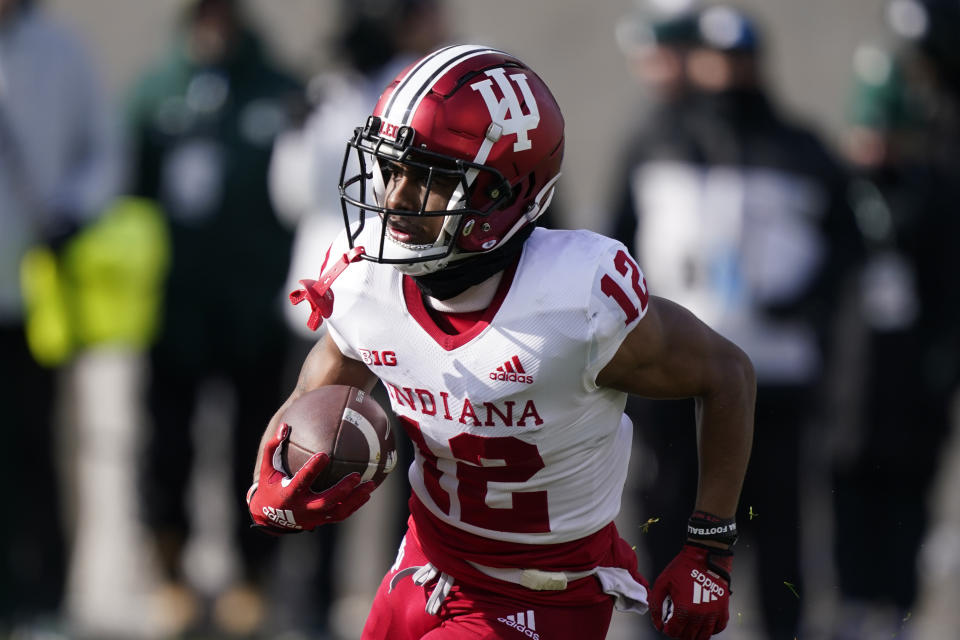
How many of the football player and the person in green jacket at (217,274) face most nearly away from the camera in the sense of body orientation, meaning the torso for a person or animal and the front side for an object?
0

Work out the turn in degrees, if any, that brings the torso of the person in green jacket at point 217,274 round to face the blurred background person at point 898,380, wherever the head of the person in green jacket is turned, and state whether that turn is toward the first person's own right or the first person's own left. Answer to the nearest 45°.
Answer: approximately 90° to the first person's own left

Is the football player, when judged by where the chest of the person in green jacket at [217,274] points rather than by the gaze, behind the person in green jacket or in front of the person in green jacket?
in front

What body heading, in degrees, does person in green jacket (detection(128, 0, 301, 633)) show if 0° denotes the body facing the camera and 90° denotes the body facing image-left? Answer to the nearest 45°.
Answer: approximately 0°

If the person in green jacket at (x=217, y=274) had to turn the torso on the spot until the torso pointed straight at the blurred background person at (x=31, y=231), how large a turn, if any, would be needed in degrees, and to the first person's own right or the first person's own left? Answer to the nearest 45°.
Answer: approximately 90° to the first person's own right

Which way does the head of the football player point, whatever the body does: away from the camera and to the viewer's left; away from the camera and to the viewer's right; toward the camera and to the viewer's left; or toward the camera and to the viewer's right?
toward the camera and to the viewer's left

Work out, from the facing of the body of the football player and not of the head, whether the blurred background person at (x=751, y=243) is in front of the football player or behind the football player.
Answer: behind

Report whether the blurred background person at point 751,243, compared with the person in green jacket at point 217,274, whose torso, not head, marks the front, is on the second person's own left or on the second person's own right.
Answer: on the second person's own left

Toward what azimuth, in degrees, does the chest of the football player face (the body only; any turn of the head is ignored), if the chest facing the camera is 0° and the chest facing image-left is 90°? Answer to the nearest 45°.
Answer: approximately 45°
